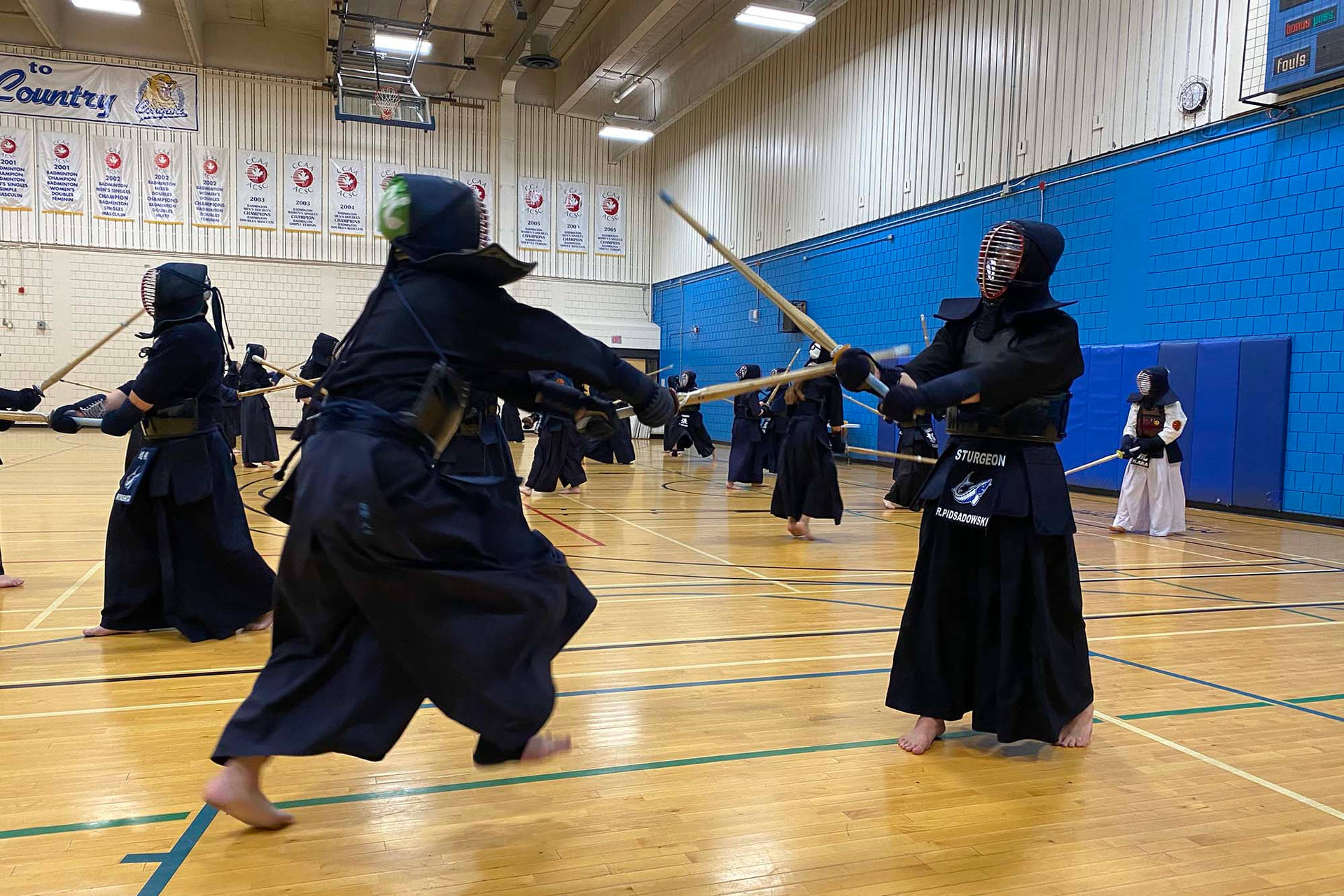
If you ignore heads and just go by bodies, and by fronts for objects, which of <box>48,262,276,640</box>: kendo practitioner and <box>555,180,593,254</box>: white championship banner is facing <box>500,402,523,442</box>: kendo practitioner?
the white championship banner

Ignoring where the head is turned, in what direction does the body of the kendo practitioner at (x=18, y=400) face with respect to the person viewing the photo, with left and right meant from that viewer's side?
facing to the right of the viewer

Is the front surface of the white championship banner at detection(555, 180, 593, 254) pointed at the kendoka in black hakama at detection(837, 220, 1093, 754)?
yes

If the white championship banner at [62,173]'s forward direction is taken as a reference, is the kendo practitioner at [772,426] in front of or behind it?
in front

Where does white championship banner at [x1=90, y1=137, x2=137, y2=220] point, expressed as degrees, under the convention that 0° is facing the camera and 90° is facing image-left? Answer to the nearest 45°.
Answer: approximately 0°

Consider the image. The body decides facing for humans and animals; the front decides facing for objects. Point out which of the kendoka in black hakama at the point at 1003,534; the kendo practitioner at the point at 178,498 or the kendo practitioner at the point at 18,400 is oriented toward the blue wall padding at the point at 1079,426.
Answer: the kendo practitioner at the point at 18,400

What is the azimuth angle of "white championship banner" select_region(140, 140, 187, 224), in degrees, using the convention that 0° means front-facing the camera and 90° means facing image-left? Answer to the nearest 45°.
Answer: approximately 0°

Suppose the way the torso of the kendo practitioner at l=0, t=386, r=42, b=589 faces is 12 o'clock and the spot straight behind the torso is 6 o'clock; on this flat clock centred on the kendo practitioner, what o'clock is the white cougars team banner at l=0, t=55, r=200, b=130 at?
The white cougars team banner is roughly at 9 o'clock from the kendo practitioner.

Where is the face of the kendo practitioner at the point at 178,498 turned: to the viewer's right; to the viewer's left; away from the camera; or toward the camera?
to the viewer's left

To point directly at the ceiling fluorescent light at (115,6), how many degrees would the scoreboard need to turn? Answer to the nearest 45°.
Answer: approximately 45° to its right

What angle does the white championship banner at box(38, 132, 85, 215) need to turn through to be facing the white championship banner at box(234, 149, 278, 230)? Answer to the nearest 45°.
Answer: approximately 90° to its left

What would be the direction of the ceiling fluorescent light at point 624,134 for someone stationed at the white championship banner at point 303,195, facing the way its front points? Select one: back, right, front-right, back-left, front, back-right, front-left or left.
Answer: front-left

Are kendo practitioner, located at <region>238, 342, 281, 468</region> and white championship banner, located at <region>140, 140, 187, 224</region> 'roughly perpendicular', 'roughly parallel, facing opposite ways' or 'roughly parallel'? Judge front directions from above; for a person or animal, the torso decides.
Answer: roughly perpendicular

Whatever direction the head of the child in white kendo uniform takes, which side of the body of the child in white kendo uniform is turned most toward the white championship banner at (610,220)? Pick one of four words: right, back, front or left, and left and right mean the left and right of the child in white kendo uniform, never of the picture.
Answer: right
